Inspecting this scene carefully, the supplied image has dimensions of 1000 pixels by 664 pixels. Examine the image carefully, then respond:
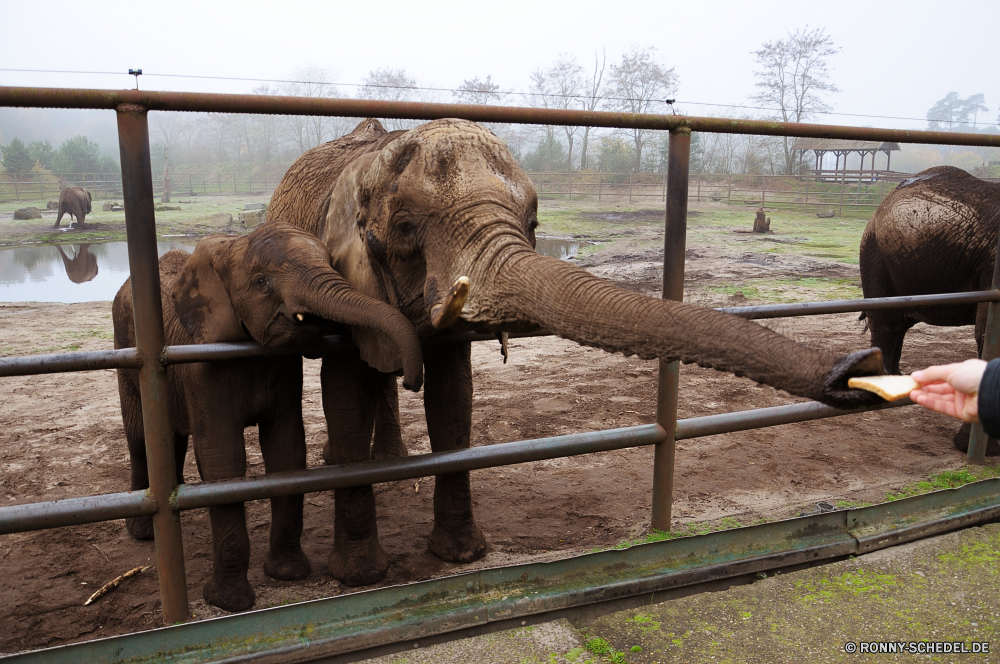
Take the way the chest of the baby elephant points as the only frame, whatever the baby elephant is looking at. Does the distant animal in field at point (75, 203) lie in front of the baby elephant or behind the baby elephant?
behind

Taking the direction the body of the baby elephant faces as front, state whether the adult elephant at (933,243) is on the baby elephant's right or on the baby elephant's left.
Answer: on the baby elephant's left

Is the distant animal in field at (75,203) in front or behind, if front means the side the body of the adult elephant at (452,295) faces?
behind

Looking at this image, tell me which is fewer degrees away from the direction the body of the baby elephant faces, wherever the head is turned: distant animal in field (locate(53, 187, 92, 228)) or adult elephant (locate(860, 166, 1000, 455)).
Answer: the adult elephant

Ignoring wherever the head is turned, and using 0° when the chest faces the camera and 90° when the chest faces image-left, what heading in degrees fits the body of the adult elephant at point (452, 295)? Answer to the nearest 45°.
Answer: approximately 315°

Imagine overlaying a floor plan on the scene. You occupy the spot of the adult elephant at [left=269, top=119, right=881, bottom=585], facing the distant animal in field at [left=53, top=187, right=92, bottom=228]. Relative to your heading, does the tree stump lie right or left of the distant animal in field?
right

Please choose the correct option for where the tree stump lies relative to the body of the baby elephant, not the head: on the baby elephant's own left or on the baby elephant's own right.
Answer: on the baby elephant's own left

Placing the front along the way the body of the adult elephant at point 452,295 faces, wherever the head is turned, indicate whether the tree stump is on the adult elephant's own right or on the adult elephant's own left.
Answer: on the adult elephant's own left

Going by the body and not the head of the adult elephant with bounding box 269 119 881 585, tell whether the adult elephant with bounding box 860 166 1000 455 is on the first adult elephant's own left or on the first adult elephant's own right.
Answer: on the first adult elephant's own left
